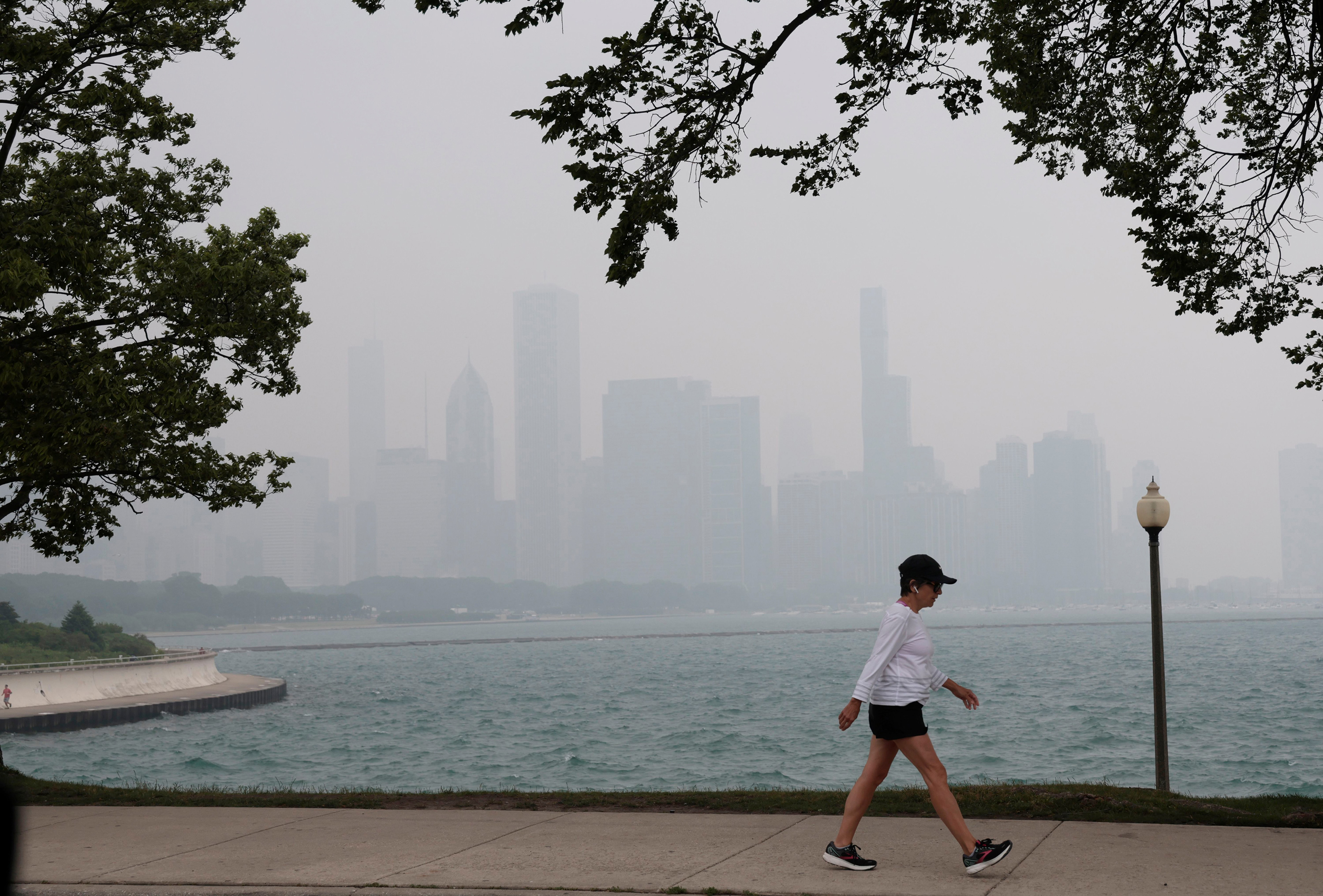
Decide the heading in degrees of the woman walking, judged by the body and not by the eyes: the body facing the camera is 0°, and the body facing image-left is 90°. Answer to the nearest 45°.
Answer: approximately 270°

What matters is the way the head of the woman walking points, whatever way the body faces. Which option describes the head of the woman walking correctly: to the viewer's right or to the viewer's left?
to the viewer's right

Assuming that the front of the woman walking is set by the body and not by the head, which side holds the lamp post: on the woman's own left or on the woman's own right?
on the woman's own left
